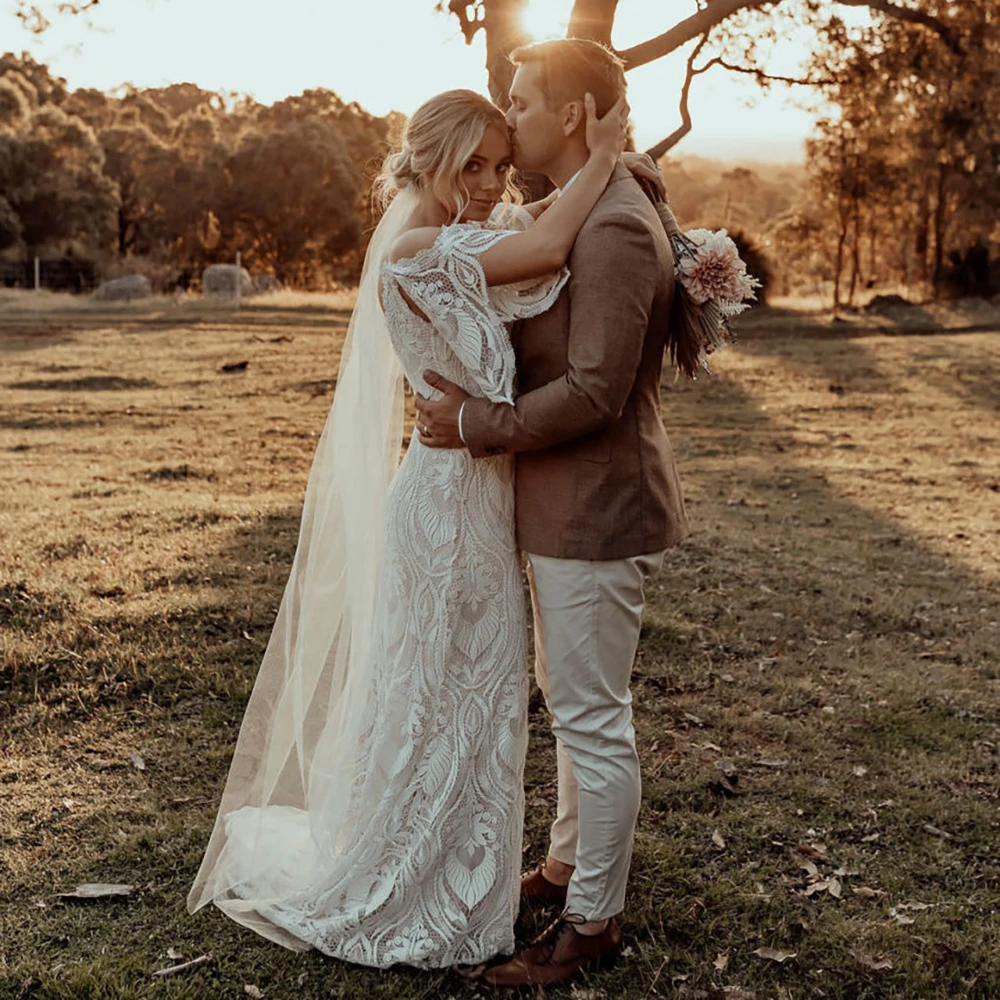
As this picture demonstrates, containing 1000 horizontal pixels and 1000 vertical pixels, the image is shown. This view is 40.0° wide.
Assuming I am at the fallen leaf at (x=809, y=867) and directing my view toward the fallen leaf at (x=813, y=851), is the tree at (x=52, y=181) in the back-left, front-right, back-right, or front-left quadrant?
front-left

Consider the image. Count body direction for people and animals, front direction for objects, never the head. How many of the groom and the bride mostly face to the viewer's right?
1

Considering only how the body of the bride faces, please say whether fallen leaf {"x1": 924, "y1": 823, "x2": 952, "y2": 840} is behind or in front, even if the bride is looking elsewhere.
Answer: in front

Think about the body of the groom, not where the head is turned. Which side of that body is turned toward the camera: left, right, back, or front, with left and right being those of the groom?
left

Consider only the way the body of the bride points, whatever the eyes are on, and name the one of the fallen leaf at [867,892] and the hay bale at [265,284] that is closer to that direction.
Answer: the fallen leaf

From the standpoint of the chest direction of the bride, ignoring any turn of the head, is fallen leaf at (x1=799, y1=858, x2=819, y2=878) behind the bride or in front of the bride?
in front

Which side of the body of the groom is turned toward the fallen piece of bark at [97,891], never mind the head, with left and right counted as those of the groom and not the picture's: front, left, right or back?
front

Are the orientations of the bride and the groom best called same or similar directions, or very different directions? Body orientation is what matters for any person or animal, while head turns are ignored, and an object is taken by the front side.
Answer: very different directions

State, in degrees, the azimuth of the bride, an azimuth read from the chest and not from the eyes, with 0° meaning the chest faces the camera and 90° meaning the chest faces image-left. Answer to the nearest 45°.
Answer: approximately 270°

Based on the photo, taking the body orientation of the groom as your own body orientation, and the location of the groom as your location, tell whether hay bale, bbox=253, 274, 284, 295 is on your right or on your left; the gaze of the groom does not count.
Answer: on your right

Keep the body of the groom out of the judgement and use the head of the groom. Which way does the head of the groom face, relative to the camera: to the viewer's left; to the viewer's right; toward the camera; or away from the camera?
to the viewer's left

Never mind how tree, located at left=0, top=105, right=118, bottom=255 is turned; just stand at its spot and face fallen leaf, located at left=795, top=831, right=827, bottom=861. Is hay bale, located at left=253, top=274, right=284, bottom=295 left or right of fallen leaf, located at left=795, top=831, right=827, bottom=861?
left

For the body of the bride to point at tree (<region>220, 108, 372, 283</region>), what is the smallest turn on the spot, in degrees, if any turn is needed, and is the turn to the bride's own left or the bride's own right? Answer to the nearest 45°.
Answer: approximately 90° to the bride's own left
